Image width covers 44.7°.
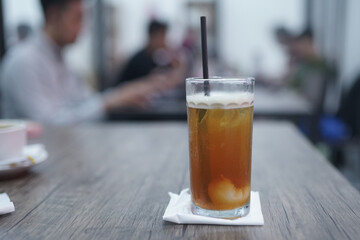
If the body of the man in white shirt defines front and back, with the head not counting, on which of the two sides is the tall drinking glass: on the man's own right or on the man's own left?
on the man's own right

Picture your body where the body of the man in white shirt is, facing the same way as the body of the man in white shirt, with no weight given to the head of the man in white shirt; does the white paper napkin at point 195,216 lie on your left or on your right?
on your right

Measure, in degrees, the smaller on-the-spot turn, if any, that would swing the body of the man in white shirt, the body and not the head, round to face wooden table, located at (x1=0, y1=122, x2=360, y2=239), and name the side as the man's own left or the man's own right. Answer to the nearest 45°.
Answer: approximately 90° to the man's own right

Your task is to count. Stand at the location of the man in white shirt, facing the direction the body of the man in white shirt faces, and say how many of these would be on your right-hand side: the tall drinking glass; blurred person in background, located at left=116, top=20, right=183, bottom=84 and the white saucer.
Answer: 2

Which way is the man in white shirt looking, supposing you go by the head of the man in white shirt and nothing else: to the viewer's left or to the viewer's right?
to the viewer's right

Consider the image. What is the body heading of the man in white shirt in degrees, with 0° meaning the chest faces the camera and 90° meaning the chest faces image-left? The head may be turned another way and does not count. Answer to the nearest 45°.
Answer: approximately 270°

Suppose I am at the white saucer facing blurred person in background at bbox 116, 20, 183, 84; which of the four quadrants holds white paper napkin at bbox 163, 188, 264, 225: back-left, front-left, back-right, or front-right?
back-right

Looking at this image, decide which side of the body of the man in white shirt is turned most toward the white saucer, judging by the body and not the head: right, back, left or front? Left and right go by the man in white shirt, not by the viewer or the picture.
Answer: right
